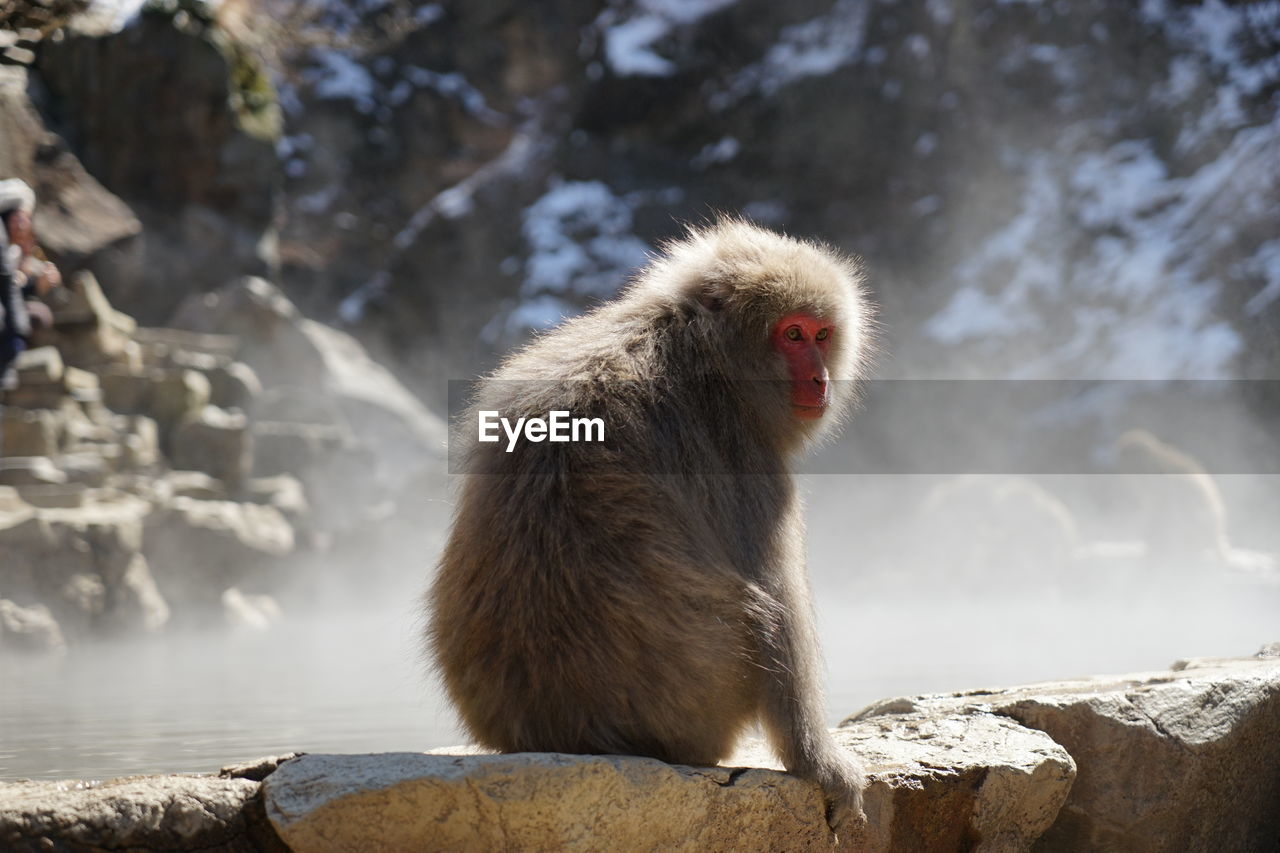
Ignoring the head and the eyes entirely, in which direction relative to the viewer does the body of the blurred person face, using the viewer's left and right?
facing to the right of the viewer

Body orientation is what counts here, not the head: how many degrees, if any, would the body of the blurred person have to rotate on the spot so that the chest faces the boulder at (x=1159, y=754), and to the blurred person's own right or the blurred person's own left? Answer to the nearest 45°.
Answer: approximately 45° to the blurred person's own right

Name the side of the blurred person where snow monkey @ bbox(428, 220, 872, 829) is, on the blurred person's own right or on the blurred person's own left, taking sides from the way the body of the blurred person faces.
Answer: on the blurred person's own right

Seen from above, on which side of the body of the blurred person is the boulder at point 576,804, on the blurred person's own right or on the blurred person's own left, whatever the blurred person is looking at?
on the blurred person's own right
